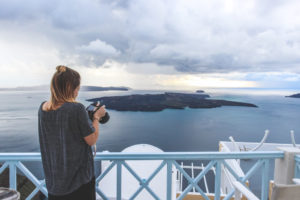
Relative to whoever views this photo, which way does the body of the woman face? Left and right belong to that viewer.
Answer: facing away from the viewer and to the right of the viewer

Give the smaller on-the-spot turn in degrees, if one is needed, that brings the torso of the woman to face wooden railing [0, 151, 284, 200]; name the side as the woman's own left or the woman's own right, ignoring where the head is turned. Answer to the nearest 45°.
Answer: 0° — they already face it

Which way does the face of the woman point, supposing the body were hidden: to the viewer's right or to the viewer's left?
to the viewer's right
